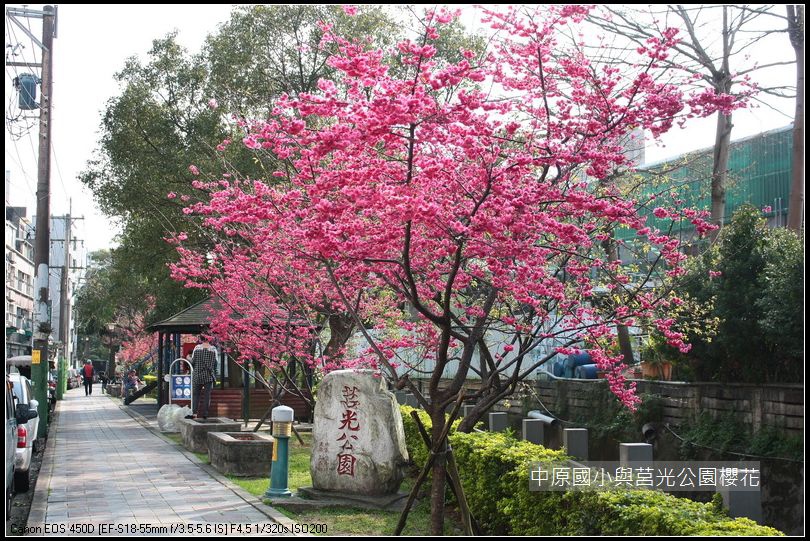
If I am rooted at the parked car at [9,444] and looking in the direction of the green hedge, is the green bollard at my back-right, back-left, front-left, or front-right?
front-left

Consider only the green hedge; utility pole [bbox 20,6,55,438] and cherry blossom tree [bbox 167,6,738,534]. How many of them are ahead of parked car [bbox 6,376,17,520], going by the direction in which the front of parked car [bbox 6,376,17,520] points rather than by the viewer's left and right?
1

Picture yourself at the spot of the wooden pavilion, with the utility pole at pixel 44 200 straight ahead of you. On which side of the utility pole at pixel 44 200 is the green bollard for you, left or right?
left

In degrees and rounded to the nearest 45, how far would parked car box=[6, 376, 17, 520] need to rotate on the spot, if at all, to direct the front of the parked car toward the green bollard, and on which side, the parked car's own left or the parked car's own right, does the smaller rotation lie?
approximately 90° to the parked car's own right

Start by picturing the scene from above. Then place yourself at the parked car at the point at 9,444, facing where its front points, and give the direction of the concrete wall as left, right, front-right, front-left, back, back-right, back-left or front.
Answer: right

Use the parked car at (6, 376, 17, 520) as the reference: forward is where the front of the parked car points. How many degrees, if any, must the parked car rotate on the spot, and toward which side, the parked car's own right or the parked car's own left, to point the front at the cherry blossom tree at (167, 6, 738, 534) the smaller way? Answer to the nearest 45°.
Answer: approximately 135° to the parked car's own right

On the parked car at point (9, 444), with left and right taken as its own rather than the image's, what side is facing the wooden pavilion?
front

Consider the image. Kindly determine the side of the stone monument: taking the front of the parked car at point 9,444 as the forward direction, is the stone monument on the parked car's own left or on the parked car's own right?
on the parked car's own right

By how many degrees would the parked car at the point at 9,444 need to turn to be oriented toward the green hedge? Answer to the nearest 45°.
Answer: approximately 135° to its right

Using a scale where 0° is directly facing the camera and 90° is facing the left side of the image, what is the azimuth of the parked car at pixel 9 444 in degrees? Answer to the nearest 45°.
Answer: approximately 180°
